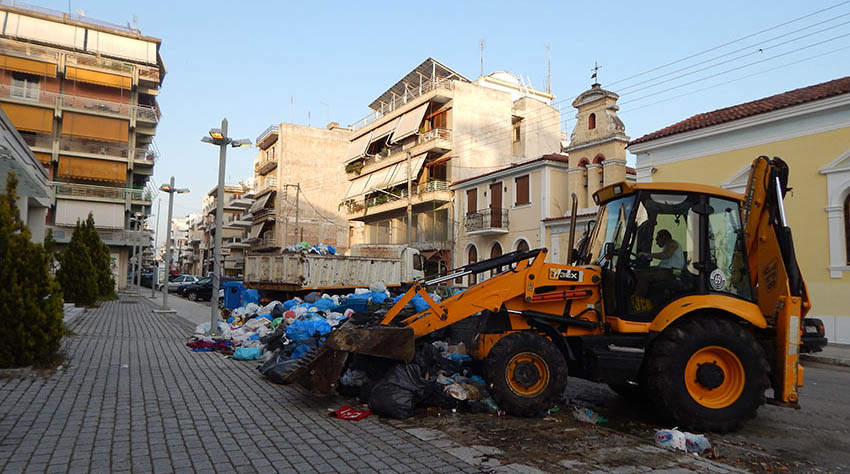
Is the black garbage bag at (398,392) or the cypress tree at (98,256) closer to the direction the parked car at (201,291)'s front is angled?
the cypress tree

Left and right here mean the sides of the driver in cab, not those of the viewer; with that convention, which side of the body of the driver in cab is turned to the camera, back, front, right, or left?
left

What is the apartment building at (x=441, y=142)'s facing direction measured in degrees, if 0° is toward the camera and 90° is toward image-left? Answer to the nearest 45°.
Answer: approximately 45°

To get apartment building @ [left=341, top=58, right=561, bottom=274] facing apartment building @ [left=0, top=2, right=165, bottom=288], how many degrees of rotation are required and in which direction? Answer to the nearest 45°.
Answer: approximately 45° to its right

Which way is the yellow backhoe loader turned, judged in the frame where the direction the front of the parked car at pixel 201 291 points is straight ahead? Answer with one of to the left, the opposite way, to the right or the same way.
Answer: to the right

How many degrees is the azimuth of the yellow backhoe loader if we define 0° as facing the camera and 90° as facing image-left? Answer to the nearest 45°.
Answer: approximately 90°

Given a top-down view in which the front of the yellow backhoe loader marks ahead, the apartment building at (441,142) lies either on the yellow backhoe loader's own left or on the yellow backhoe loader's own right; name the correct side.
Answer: on the yellow backhoe loader's own right

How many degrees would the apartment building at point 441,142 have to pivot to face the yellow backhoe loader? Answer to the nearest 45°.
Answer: approximately 45° to its left

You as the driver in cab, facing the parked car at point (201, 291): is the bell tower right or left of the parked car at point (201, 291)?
right

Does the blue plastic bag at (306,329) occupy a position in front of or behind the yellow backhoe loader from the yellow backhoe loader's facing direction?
in front

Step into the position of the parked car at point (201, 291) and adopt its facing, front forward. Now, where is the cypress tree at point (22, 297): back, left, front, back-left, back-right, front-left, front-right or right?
front-left

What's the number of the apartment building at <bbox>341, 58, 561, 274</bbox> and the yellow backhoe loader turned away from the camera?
0

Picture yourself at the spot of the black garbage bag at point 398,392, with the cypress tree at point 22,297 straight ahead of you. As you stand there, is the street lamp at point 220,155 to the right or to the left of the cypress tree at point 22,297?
right

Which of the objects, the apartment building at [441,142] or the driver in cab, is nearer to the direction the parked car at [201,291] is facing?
the driver in cab
